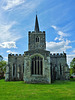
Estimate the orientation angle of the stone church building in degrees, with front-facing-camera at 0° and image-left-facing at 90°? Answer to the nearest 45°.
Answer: approximately 0°
